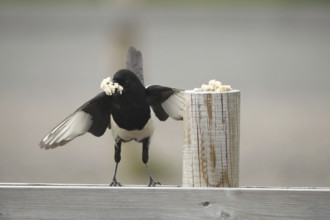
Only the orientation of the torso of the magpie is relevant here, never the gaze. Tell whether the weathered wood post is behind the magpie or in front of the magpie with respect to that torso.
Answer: in front

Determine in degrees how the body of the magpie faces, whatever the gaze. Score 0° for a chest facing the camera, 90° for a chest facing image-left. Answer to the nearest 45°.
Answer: approximately 0°
